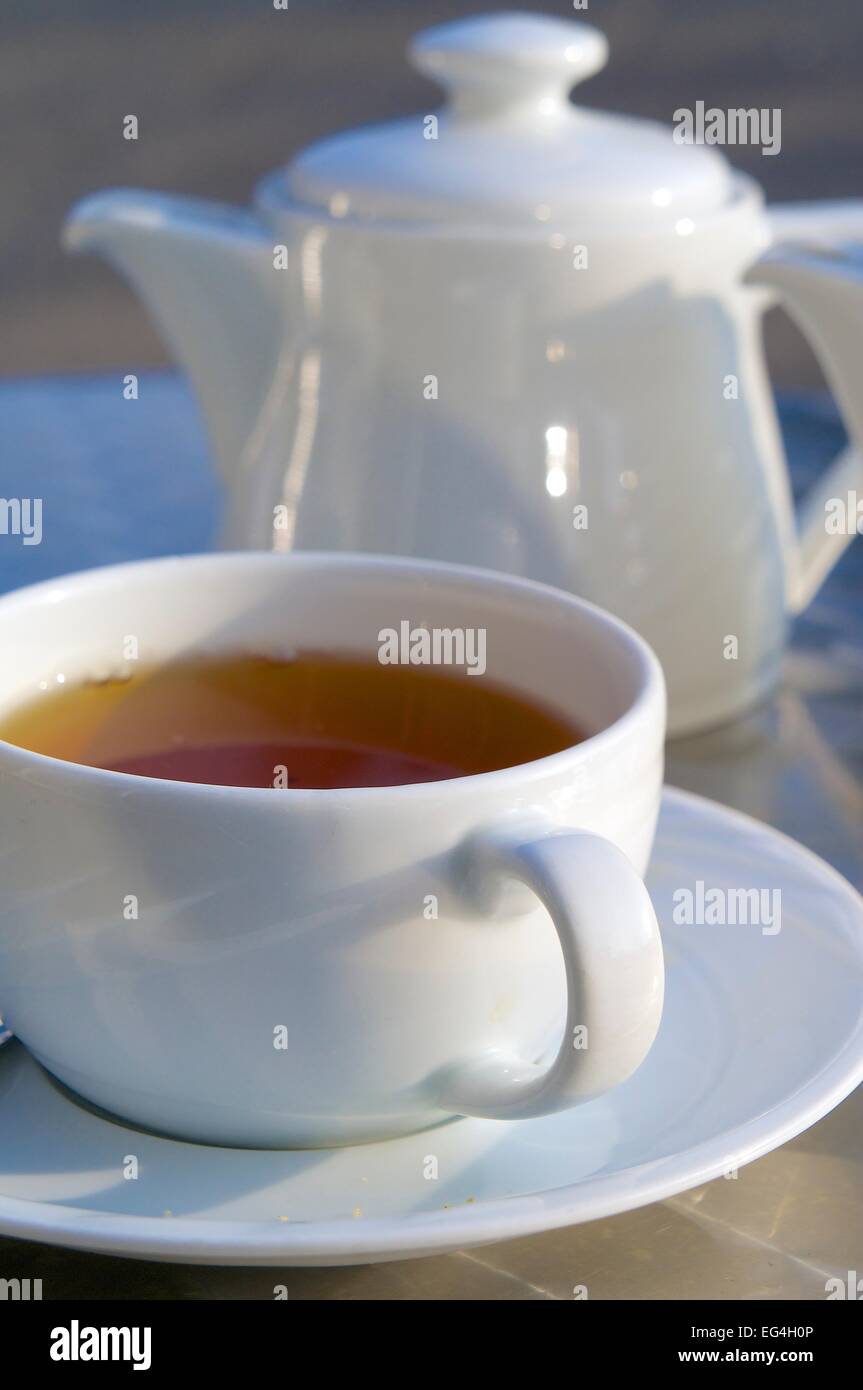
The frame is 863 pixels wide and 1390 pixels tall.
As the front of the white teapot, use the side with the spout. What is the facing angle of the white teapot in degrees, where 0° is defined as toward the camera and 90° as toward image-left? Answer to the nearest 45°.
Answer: approximately 90°
